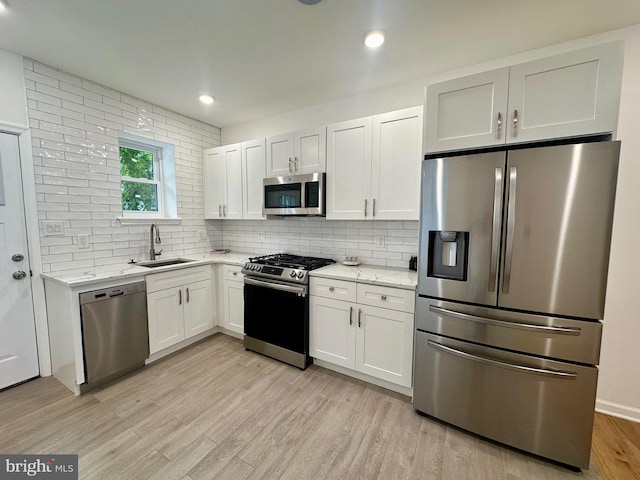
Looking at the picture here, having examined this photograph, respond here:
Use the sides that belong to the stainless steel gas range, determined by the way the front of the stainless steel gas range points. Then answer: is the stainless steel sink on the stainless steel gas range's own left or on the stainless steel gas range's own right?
on the stainless steel gas range's own right

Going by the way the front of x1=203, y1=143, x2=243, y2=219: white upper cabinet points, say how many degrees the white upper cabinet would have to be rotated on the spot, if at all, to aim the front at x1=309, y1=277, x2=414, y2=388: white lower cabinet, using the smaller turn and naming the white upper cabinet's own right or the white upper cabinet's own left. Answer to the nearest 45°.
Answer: approximately 90° to the white upper cabinet's own left

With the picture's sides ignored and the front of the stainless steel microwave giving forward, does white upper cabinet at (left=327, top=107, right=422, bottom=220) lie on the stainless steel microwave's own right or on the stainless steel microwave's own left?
on the stainless steel microwave's own left

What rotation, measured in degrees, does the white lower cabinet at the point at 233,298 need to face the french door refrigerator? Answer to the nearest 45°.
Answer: approximately 90° to its left

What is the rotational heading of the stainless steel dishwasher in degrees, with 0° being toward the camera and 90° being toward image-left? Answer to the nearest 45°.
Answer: approximately 315°

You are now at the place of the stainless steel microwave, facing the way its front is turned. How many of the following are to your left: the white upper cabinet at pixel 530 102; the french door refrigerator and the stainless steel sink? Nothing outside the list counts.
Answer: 2

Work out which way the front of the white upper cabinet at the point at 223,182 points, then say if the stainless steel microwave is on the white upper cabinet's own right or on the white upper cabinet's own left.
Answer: on the white upper cabinet's own left

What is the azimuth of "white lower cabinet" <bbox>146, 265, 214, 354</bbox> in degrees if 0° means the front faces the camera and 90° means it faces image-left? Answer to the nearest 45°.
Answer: approximately 315°
